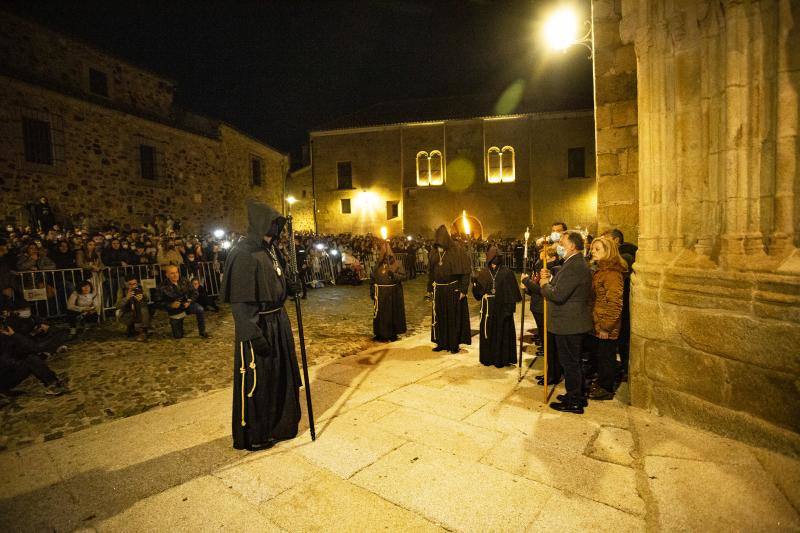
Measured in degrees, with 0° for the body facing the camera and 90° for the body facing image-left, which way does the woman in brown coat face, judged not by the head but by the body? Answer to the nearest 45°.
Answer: approximately 90°

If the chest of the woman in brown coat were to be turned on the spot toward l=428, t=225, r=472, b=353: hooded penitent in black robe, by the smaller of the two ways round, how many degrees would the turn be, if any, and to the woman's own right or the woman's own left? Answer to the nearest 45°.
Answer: approximately 45° to the woman's own right

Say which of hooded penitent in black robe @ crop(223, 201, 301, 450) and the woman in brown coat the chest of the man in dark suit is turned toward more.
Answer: the hooded penitent in black robe

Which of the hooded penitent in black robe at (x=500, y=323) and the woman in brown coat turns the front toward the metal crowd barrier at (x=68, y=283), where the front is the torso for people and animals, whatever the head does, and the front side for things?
the woman in brown coat

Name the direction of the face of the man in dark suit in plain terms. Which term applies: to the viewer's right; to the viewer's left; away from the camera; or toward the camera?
to the viewer's left

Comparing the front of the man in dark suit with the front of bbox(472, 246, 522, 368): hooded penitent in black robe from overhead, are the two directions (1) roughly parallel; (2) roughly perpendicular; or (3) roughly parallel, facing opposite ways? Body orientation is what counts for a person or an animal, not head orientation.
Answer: roughly perpendicular

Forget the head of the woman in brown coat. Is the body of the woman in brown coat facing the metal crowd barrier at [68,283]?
yes

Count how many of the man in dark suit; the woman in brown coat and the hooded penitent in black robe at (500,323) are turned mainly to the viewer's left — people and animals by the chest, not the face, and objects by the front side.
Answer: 2

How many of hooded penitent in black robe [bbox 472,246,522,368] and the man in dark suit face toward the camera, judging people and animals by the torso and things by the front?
1

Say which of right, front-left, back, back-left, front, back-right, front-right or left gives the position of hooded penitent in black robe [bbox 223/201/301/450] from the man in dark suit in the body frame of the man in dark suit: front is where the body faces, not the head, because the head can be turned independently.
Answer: front-left

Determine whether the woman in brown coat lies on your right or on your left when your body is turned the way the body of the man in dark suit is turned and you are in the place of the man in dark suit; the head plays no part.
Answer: on your right

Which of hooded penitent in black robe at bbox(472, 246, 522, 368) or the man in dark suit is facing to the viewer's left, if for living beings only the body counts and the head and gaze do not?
the man in dark suit

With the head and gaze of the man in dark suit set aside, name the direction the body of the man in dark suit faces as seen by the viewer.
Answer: to the viewer's left

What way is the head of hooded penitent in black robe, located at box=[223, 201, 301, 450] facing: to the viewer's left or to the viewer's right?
to the viewer's right
